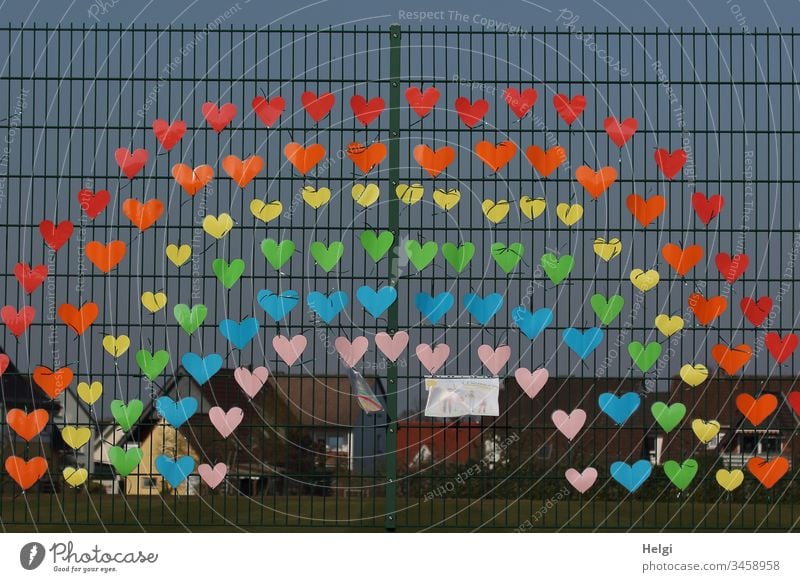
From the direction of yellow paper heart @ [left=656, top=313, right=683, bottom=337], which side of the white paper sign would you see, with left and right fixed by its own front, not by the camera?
left

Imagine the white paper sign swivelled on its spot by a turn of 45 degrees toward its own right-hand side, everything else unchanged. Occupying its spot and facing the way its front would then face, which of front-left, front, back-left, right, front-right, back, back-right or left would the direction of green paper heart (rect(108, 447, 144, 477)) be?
front-right

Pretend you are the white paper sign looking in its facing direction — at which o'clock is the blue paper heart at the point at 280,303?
The blue paper heart is roughly at 3 o'clock from the white paper sign.

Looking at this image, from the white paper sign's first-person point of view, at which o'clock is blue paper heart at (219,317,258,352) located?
The blue paper heart is roughly at 3 o'clock from the white paper sign.

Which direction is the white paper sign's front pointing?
toward the camera

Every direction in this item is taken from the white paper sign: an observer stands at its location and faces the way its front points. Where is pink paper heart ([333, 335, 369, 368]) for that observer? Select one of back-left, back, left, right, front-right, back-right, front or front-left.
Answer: right

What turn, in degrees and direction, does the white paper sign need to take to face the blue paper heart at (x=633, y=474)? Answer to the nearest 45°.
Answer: approximately 90° to its left

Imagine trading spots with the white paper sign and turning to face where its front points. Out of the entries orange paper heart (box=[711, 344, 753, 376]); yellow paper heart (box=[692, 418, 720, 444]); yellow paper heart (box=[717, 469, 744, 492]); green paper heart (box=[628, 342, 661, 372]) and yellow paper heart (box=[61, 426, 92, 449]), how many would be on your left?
4

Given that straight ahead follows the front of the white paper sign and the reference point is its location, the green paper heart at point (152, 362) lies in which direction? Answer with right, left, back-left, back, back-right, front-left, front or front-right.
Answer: right

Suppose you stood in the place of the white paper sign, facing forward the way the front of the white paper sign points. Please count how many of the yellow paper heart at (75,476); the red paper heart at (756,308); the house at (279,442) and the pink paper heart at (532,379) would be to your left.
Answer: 2

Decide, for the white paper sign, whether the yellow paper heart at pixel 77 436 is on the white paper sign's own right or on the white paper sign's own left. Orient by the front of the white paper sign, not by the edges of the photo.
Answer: on the white paper sign's own right

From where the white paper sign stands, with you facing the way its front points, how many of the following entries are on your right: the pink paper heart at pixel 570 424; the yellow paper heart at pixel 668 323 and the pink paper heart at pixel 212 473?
1

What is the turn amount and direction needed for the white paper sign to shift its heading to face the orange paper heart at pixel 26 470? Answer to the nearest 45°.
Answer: approximately 90° to its right
